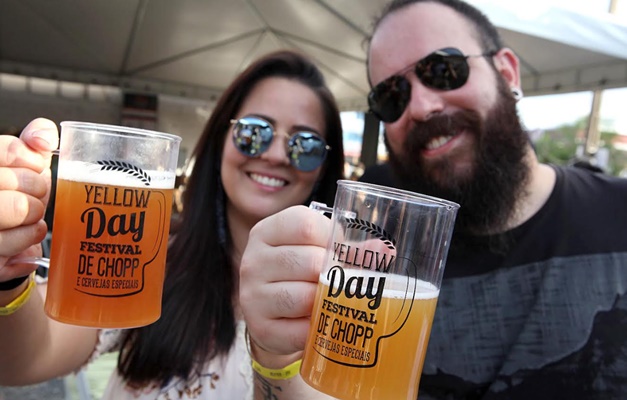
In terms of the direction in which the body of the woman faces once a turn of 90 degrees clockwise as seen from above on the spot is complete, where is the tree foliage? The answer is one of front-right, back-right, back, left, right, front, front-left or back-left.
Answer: back-right

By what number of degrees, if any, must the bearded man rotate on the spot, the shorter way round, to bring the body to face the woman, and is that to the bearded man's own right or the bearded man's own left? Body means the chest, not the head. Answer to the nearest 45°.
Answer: approximately 45° to the bearded man's own right

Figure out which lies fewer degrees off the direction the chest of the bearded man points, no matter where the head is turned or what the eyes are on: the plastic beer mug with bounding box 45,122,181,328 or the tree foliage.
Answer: the plastic beer mug

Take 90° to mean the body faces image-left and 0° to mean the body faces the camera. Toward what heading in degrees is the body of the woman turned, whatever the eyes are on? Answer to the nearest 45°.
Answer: approximately 0°

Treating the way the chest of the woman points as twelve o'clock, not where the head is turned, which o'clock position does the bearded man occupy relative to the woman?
The bearded man is roughly at 10 o'clock from the woman.

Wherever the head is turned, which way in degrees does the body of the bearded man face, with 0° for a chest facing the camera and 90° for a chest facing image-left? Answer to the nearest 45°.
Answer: approximately 45°
